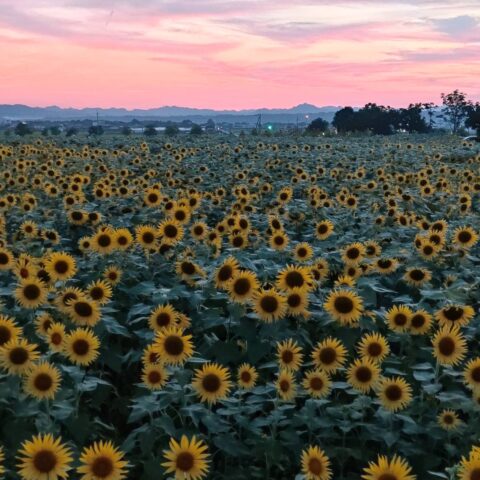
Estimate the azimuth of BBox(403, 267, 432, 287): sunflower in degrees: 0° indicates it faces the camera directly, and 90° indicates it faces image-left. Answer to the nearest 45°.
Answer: approximately 0°

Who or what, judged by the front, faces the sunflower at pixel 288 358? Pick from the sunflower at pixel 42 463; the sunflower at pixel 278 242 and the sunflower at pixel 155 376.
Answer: the sunflower at pixel 278 242

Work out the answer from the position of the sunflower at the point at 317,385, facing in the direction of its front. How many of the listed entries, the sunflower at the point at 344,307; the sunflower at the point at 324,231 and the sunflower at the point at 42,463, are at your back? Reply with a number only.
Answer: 2

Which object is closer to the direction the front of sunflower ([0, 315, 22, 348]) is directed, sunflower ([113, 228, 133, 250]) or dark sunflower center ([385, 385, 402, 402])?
the dark sunflower center

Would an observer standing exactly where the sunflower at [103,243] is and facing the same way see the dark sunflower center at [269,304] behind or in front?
in front

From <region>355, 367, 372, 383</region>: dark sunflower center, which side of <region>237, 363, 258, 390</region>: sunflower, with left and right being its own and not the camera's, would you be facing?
left

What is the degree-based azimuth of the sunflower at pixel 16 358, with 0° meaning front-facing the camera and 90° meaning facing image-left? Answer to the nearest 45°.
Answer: approximately 0°

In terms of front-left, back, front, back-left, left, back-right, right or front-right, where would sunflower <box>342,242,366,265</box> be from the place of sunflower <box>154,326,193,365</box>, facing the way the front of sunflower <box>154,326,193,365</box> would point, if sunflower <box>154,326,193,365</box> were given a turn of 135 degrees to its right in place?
right

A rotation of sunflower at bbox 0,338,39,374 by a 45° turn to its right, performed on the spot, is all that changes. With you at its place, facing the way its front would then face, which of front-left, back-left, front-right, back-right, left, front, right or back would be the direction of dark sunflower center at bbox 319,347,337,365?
back-left

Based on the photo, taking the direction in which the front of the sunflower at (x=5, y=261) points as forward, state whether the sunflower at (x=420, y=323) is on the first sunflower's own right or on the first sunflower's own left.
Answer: on the first sunflower's own left

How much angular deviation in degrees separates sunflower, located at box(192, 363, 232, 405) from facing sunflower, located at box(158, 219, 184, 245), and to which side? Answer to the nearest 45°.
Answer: approximately 180°
